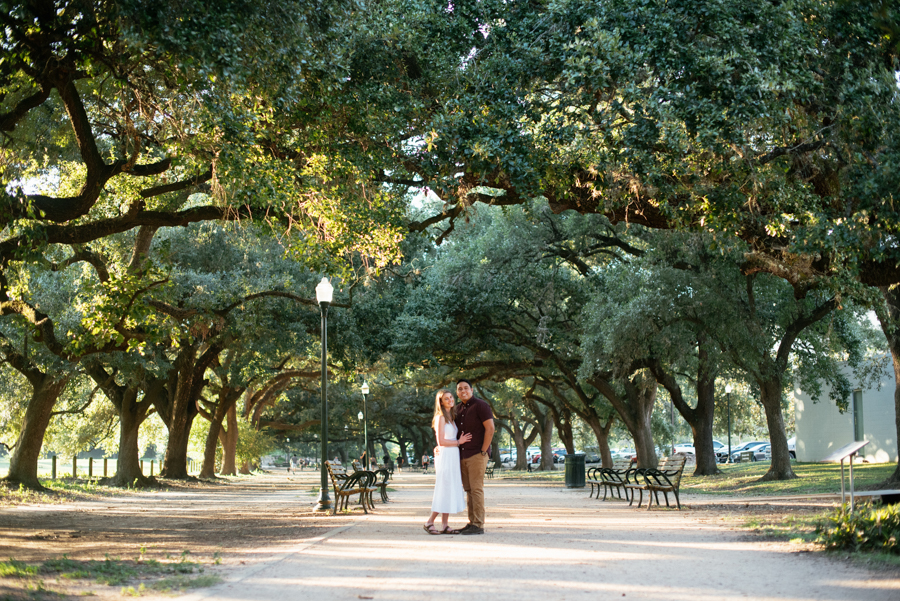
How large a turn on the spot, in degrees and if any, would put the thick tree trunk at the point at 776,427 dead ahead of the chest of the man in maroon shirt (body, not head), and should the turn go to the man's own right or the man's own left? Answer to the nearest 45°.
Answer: approximately 180°

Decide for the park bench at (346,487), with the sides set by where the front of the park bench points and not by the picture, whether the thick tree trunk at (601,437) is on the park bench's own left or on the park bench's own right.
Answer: on the park bench's own left

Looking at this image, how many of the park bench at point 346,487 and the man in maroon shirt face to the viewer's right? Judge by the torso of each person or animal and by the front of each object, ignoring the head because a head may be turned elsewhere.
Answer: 1

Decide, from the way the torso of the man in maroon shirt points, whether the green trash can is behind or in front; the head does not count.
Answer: behind

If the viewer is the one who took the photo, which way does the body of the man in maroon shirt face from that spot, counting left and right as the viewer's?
facing the viewer and to the left of the viewer

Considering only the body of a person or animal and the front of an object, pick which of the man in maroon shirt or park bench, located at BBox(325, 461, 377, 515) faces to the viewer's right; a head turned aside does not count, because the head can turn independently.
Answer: the park bench

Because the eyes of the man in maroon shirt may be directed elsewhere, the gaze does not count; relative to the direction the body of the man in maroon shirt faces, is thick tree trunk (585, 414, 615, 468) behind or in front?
behind

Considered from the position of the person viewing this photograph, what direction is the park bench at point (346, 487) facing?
facing to the right of the viewer

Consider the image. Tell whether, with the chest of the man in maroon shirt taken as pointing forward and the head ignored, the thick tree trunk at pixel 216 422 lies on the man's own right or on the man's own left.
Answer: on the man's own right
